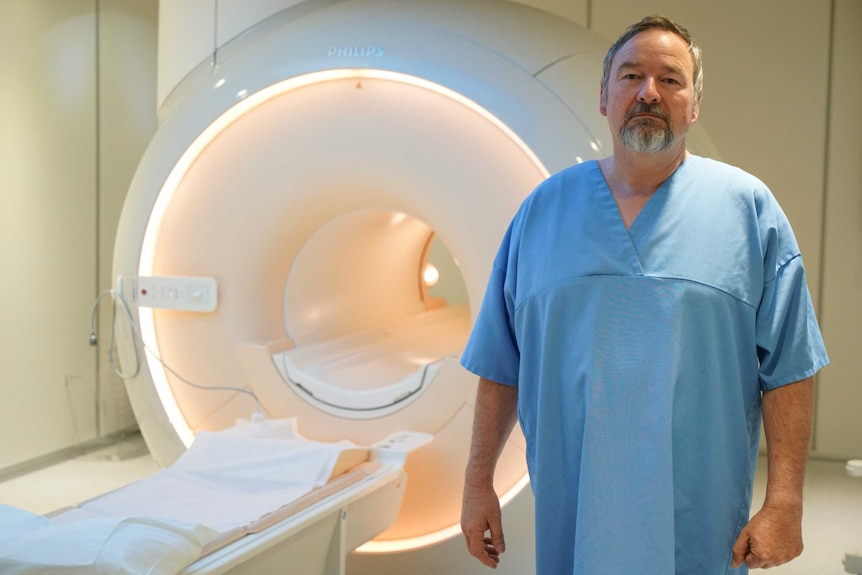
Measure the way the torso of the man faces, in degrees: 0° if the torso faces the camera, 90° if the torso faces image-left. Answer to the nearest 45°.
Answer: approximately 0°

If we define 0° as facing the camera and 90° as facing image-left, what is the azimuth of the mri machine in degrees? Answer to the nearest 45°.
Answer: approximately 45°

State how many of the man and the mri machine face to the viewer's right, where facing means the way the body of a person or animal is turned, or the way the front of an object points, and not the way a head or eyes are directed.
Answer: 0

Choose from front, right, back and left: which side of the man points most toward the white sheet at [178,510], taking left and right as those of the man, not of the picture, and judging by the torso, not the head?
right

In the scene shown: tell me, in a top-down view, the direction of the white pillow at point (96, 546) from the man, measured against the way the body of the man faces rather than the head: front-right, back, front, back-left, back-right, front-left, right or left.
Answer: right

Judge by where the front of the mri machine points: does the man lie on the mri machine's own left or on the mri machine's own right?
on the mri machine's own left
